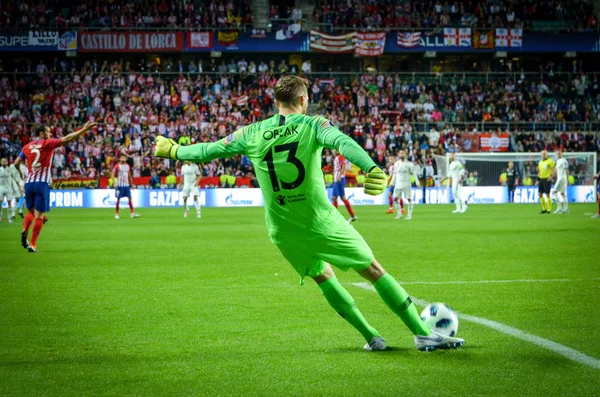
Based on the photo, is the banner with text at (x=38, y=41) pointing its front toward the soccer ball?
yes

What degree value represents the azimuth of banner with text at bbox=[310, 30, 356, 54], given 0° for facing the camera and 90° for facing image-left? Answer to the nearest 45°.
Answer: approximately 0°

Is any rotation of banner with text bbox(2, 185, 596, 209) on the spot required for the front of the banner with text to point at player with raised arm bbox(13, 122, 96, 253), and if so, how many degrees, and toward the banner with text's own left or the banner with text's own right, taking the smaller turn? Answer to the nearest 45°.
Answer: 0° — it already faces them

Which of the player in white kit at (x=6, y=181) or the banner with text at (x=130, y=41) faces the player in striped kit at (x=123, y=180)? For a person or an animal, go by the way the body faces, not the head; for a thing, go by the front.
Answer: the banner with text

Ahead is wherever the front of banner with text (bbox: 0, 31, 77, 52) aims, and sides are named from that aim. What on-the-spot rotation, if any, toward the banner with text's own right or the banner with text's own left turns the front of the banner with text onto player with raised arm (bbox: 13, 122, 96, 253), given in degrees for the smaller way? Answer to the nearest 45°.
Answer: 0° — it already faces them

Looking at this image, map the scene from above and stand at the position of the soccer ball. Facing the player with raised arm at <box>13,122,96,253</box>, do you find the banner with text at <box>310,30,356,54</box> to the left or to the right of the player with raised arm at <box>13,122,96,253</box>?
right

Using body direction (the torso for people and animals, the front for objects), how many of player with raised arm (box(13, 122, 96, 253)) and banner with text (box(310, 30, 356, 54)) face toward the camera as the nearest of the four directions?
1

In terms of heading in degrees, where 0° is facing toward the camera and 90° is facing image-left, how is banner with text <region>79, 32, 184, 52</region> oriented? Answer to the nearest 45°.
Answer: approximately 0°

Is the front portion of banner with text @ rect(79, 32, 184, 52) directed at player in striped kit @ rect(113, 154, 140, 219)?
yes
